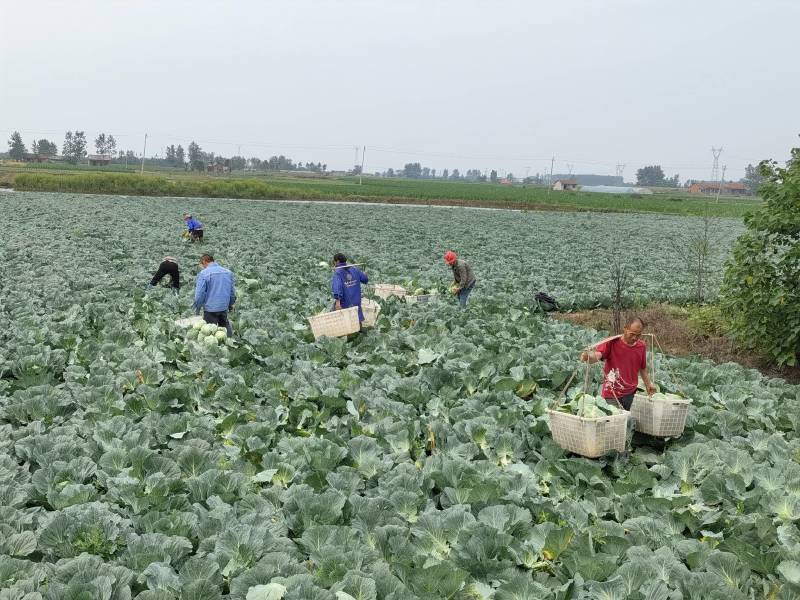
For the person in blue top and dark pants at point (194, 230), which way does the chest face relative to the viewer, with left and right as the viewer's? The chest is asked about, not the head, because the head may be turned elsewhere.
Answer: facing to the left of the viewer

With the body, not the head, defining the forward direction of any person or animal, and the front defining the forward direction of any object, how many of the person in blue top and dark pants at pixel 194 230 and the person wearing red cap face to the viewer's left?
2

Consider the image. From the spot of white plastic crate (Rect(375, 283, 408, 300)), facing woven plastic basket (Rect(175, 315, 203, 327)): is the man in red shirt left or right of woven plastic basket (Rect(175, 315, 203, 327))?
left

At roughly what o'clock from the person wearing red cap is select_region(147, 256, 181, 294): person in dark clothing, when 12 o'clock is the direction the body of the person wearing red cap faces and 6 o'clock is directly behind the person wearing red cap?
The person in dark clothing is roughly at 12 o'clock from the person wearing red cap.

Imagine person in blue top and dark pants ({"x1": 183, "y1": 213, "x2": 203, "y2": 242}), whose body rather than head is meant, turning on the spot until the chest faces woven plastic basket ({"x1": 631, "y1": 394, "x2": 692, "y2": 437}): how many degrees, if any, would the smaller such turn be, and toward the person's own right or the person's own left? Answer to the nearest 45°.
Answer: approximately 90° to the person's own left

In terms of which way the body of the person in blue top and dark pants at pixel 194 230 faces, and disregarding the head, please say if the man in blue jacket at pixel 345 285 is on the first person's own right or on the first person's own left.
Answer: on the first person's own left

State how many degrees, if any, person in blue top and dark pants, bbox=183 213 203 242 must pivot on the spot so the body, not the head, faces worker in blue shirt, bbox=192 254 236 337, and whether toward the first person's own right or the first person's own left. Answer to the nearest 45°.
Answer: approximately 90° to the first person's own left

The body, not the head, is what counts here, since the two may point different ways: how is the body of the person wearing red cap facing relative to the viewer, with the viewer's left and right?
facing to the left of the viewer

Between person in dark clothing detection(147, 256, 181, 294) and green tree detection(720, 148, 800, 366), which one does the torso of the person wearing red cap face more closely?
the person in dark clothing

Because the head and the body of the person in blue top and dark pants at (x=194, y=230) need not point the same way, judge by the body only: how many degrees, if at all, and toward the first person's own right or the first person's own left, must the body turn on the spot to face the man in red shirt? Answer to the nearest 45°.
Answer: approximately 90° to the first person's own left

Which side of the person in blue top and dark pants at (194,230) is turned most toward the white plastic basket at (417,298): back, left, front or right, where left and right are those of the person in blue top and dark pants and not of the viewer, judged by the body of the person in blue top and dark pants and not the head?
left

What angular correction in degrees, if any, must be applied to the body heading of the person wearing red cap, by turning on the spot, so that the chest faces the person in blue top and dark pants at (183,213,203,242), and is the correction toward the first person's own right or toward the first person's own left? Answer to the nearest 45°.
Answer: approximately 45° to the first person's own right

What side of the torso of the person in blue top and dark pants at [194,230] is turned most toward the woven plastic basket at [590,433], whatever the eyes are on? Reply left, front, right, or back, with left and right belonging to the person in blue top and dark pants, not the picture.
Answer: left

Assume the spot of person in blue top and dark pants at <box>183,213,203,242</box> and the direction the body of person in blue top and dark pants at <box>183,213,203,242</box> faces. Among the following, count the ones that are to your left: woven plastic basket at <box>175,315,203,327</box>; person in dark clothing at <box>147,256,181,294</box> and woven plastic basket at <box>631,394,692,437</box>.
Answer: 3
